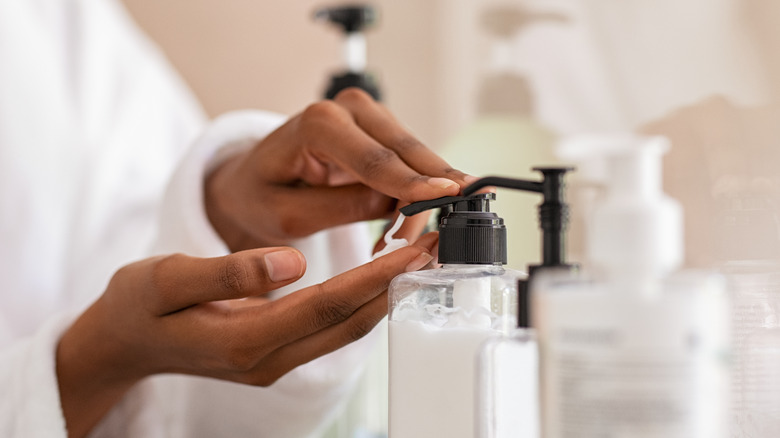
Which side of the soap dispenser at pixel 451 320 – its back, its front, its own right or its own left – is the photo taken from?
left
